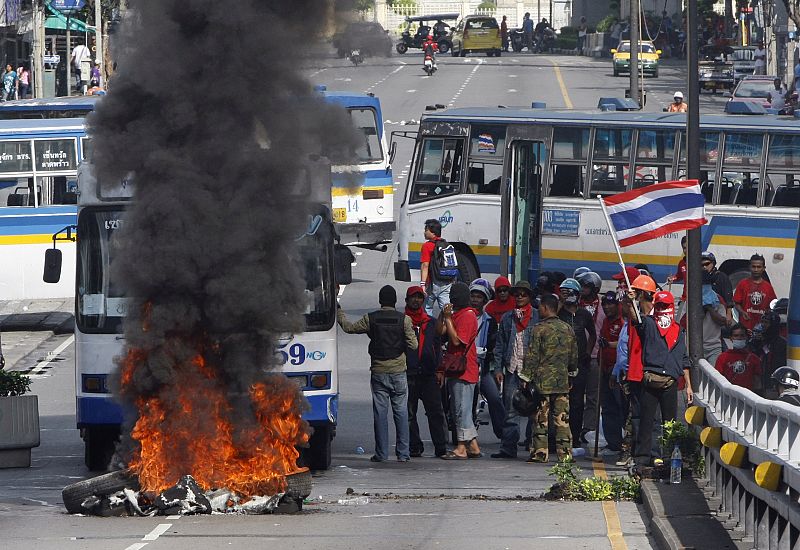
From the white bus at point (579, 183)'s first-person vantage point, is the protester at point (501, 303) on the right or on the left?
on its left

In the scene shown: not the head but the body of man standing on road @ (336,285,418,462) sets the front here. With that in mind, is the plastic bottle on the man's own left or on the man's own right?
on the man's own right

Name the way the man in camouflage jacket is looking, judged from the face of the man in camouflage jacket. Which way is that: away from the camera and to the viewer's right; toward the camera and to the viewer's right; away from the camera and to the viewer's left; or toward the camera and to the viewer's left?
away from the camera and to the viewer's left

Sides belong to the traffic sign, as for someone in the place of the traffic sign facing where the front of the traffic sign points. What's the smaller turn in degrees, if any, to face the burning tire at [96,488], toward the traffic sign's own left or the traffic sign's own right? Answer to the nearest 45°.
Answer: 0° — it already faces it

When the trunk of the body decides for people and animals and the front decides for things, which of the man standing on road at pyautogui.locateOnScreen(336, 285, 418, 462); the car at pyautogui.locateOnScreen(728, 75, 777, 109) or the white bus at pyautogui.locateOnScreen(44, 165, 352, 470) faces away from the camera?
the man standing on road

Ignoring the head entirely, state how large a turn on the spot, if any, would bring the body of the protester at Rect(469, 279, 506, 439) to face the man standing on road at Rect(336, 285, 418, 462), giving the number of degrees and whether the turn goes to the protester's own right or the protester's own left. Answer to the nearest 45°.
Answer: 0° — they already face them

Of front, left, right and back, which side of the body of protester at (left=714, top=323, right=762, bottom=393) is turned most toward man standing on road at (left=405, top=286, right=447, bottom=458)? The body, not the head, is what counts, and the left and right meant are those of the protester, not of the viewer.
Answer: right

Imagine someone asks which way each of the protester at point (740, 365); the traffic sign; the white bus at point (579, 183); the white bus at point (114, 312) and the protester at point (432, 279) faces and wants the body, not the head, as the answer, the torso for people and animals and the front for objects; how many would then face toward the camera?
3
